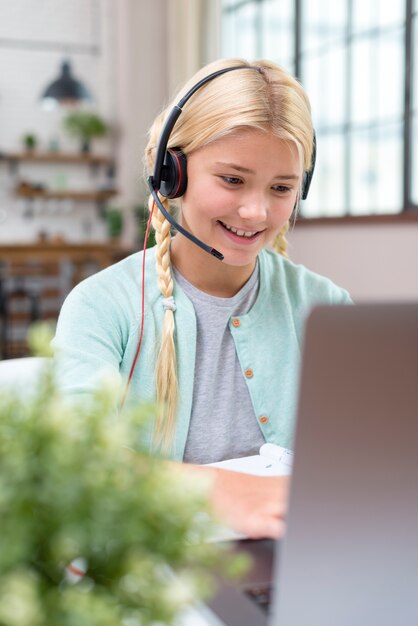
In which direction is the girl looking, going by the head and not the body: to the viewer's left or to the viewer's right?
to the viewer's right

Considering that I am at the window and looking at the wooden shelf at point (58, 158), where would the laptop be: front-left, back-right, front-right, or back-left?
back-left

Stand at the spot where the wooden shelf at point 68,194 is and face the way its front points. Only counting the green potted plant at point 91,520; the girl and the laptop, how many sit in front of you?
3

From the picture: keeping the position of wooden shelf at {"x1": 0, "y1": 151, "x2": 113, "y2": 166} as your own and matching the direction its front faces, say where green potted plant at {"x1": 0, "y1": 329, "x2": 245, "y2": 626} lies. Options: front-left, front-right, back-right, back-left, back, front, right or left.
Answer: front

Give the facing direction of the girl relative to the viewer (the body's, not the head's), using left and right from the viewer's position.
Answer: facing the viewer and to the right of the viewer

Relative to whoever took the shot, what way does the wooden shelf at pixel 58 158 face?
facing the viewer

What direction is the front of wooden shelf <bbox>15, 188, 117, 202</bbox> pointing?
toward the camera

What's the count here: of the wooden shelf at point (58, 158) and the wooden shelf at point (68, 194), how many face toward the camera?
2

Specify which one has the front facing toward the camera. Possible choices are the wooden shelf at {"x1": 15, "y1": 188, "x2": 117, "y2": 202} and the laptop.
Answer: the wooden shelf

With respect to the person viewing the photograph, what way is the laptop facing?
facing away from the viewer and to the left of the viewer
